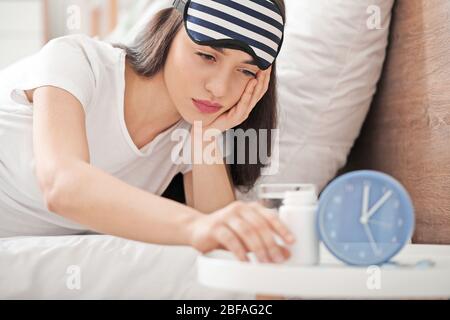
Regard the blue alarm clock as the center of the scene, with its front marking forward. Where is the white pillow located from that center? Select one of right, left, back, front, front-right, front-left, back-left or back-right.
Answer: back

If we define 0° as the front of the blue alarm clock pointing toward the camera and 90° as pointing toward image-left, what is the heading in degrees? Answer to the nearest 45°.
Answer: approximately 0°

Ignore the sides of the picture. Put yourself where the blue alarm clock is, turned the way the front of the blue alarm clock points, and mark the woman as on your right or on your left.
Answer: on your right
